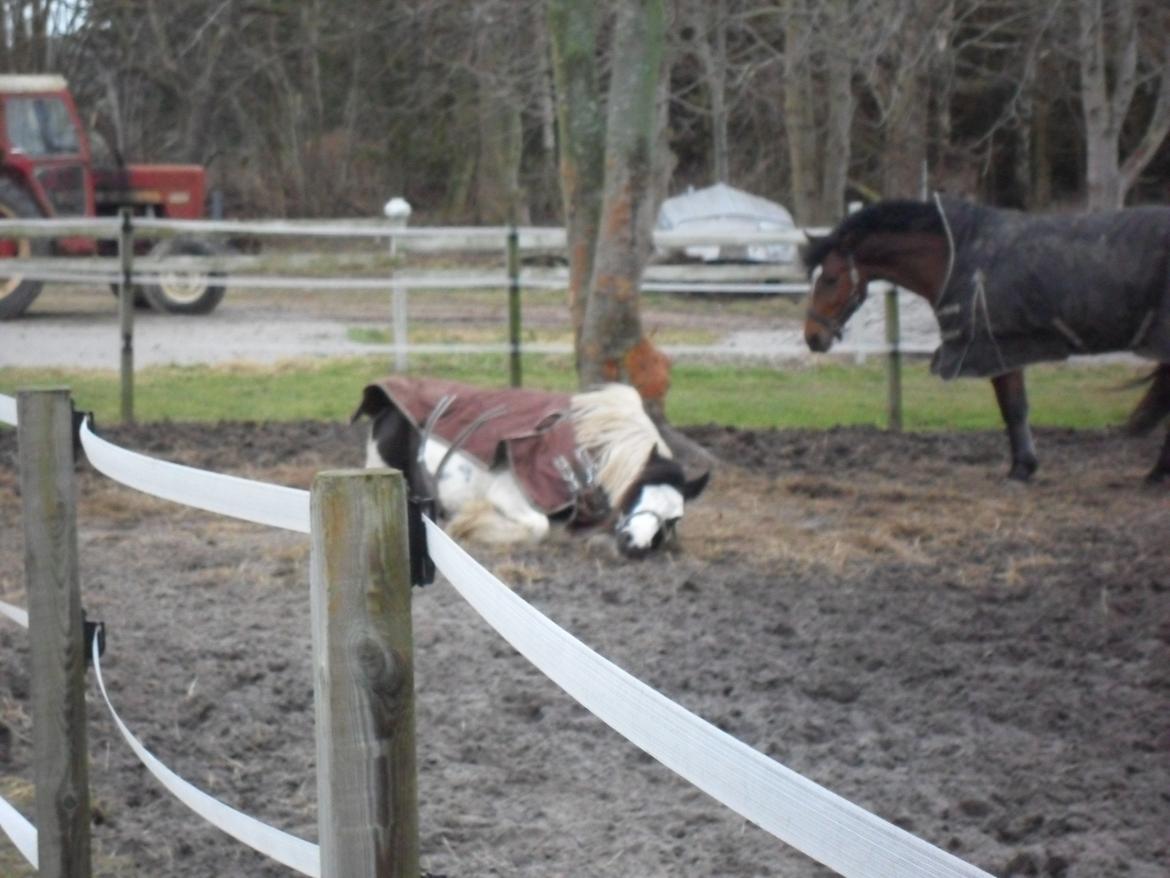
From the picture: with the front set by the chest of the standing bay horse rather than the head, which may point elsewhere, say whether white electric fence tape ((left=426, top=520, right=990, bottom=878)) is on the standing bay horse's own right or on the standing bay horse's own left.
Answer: on the standing bay horse's own left

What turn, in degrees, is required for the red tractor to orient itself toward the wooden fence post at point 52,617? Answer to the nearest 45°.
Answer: approximately 90° to its right

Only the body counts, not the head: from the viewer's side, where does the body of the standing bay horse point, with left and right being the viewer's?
facing to the left of the viewer

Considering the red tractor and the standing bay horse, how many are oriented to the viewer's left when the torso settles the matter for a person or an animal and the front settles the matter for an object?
1

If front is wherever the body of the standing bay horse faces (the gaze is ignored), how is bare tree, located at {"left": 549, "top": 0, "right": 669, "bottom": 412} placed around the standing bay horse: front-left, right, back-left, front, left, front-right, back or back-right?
front

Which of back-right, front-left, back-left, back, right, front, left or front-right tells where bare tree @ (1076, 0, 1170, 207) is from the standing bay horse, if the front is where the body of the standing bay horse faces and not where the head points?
right

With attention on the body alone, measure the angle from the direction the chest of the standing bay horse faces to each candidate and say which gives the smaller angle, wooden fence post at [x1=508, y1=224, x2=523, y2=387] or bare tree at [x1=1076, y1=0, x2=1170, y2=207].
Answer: the wooden fence post

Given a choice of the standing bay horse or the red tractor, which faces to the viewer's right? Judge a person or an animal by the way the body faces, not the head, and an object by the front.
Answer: the red tractor

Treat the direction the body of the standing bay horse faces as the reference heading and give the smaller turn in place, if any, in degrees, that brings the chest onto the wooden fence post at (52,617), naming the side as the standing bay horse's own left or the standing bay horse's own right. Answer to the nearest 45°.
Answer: approximately 90° to the standing bay horse's own left

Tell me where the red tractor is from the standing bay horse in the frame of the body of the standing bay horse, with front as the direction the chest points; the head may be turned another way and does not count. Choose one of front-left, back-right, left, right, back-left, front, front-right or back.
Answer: front-right

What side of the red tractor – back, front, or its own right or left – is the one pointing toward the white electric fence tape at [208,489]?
right

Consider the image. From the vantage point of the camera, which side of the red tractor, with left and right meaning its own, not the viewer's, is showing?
right
